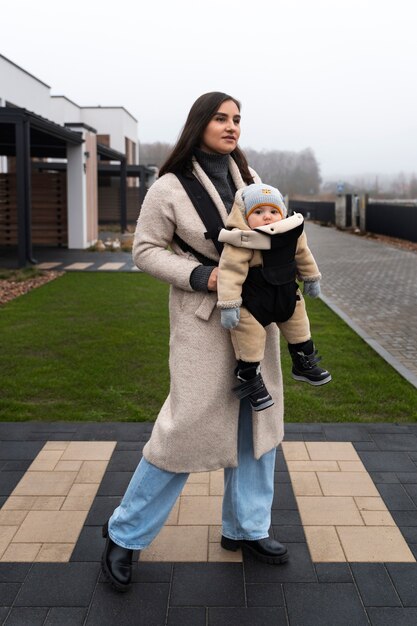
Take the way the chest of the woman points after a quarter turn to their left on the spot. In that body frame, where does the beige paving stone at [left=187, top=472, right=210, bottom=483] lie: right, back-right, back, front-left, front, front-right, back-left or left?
front-left

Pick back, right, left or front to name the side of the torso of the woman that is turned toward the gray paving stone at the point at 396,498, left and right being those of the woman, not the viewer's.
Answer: left

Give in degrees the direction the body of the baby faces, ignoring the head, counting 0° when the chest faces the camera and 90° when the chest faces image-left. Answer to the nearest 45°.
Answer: approximately 315°

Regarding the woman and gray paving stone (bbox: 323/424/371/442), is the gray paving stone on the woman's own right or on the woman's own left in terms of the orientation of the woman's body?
on the woman's own left

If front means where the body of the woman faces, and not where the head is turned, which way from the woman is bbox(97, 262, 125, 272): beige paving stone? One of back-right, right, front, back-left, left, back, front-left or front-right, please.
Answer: back-left

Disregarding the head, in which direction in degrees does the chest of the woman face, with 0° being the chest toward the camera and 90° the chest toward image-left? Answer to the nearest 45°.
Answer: approximately 315°

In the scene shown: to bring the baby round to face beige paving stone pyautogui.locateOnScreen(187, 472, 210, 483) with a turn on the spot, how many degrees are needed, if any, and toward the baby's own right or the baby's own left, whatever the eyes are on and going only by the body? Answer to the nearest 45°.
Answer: approximately 135° to the baby's own left

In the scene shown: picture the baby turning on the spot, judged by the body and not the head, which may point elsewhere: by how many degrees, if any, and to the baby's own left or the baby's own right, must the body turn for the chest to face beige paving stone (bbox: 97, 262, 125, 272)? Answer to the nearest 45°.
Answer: approximately 135° to the baby's own left

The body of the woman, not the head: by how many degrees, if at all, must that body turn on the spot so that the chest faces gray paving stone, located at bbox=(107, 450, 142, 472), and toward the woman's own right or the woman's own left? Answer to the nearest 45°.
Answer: approximately 135° to the woman's own left

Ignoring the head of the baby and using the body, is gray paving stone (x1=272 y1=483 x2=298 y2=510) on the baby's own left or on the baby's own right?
on the baby's own left
